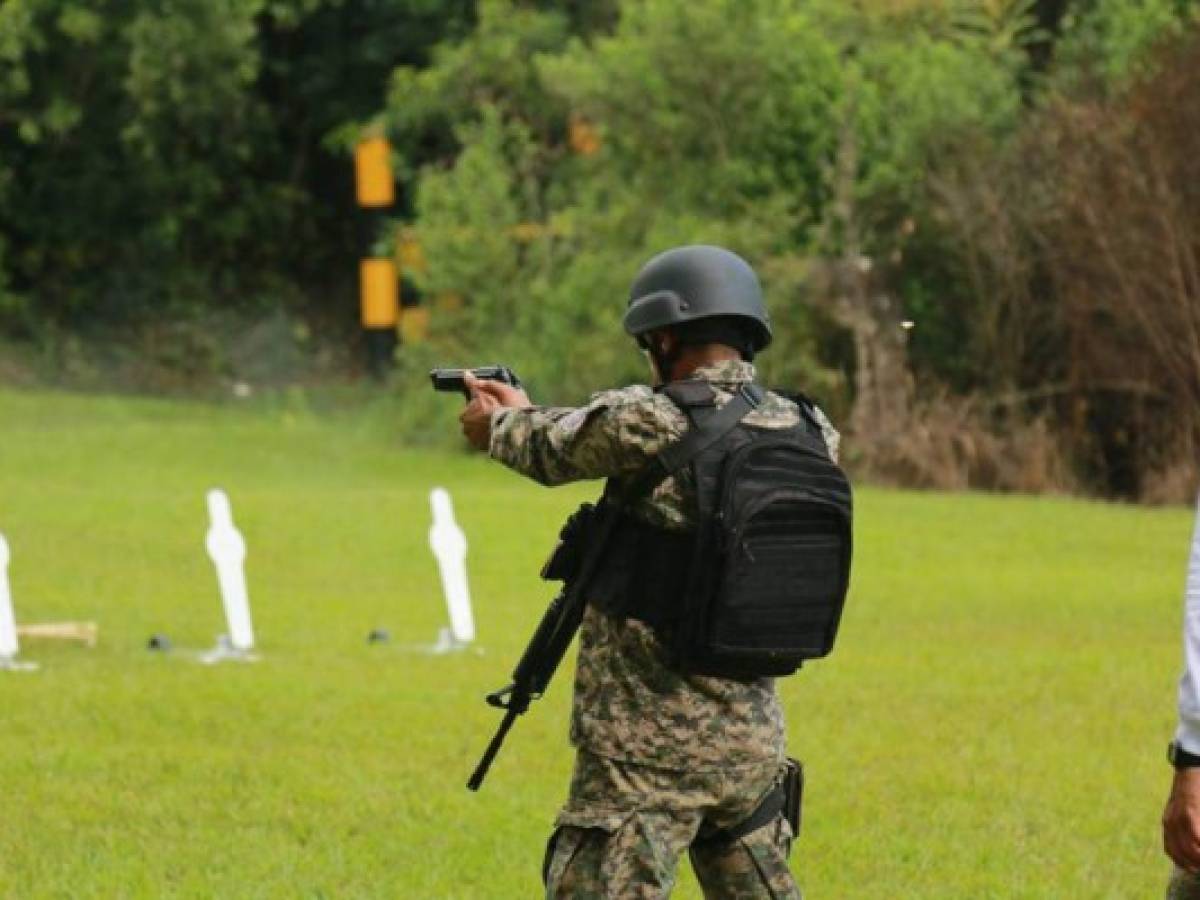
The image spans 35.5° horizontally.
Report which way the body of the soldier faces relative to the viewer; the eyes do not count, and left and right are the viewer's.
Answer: facing away from the viewer and to the left of the viewer

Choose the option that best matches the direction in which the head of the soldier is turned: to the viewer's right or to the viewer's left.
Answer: to the viewer's left

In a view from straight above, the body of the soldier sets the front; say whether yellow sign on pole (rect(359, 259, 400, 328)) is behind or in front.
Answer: in front
